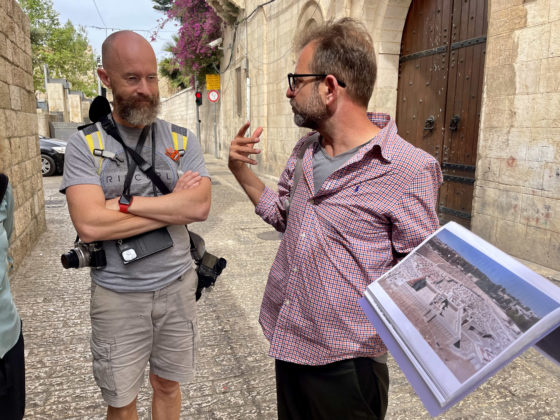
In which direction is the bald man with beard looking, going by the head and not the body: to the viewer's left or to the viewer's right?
to the viewer's right

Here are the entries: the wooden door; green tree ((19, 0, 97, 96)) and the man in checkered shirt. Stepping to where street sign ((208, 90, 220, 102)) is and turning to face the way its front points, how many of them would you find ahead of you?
2

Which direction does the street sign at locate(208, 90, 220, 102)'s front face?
toward the camera

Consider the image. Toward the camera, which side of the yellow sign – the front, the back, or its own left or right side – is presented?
front

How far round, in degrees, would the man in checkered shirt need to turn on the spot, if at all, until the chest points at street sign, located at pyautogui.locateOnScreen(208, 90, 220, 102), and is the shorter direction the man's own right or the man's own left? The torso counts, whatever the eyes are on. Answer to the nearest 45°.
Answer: approximately 135° to the man's own right

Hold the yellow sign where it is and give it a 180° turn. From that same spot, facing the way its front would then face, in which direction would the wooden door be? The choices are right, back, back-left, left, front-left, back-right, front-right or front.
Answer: back

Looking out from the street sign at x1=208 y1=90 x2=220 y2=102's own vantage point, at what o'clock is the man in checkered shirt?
The man in checkered shirt is roughly at 12 o'clock from the street sign.

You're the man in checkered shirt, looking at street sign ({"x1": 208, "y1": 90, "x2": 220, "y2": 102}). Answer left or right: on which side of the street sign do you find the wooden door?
right

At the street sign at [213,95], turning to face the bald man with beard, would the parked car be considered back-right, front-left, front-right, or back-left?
front-right

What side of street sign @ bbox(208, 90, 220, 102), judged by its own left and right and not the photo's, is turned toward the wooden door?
front

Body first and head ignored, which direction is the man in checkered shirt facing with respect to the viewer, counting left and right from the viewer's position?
facing the viewer and to the left of the viewer

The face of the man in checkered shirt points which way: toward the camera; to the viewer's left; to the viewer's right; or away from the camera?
to the viewer's left

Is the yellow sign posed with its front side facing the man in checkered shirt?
yes

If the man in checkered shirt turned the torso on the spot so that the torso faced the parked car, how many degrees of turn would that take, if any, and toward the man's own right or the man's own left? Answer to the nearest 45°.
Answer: approximately 90° to the man's own right
